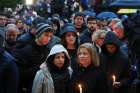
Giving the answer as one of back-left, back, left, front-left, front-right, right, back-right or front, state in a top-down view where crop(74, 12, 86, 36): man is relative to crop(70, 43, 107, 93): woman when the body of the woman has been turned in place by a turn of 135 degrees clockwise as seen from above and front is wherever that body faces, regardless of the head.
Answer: front

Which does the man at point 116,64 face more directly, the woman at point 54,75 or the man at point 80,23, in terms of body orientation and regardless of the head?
the woman

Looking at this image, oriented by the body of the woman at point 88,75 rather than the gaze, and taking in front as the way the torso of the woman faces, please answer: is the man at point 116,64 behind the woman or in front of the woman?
behind

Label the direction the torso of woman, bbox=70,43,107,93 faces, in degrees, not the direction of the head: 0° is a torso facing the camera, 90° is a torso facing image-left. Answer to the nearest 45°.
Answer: approximately 45°

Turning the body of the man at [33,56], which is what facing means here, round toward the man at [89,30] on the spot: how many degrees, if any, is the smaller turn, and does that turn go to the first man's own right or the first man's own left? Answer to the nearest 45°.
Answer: approximately 90° to the first man's own left

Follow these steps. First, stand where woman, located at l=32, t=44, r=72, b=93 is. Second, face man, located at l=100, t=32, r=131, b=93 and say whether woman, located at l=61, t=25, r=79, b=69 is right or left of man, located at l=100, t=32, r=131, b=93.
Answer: left

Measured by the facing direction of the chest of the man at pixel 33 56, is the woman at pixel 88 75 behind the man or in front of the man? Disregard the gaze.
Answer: in front

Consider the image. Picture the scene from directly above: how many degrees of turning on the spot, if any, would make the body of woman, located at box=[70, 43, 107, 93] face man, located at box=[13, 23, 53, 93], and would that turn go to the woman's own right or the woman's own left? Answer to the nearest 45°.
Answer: approximately 90° to the woman's own right

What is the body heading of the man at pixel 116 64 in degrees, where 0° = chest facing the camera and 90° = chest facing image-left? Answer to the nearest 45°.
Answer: approximately 45°

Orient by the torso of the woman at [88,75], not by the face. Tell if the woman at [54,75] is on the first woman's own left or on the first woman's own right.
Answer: on the first woman's own right

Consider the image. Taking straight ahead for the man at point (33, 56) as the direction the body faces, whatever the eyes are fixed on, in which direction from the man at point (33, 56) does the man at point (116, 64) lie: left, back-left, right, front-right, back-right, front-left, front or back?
front-left

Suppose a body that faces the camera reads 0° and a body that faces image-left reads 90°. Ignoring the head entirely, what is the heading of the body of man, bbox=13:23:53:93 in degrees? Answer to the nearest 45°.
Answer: approximately 315°
